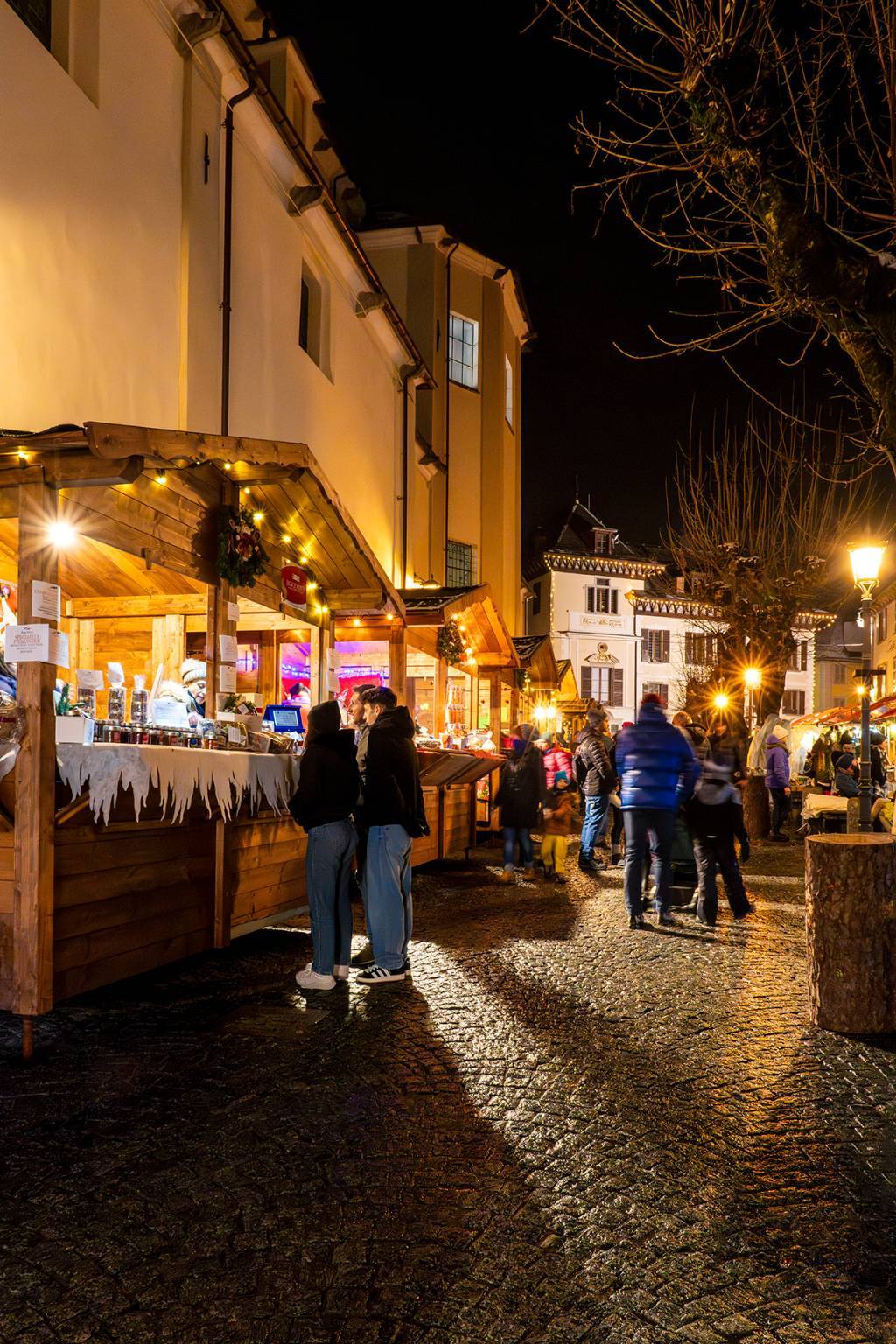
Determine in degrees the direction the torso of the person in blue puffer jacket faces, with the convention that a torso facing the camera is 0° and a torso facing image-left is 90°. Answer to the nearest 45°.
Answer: approximately 180°

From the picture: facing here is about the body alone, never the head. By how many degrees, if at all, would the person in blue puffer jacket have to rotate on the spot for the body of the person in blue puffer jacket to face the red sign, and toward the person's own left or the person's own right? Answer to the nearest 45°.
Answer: approximately 90° to the person's own left

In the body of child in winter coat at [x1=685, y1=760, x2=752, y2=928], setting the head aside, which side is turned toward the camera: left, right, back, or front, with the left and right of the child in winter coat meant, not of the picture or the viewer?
back

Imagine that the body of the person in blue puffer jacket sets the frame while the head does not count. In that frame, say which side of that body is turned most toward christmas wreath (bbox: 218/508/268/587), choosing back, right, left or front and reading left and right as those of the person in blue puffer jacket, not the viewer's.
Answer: left

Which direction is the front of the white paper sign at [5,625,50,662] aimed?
toward the camera

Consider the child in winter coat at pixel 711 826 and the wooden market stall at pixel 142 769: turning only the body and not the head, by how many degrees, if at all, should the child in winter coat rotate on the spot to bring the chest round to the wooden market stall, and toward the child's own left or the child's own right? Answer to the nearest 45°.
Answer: approximately 135° to the child's own left

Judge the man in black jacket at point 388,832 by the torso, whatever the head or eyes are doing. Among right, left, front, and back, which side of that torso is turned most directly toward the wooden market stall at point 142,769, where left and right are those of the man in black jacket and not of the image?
front
